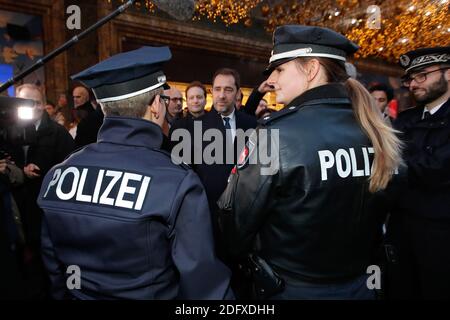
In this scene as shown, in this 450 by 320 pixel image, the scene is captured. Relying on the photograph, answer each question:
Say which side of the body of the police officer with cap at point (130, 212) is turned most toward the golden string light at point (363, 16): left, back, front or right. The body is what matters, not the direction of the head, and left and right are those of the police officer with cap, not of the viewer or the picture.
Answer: front

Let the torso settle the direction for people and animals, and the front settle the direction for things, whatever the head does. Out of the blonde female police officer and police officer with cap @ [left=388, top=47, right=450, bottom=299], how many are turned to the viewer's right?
0

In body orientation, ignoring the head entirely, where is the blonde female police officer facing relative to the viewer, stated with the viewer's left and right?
facing away from the viewer and to the left of the viewer

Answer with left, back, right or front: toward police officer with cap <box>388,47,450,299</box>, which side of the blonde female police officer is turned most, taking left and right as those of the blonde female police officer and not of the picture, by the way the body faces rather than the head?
right

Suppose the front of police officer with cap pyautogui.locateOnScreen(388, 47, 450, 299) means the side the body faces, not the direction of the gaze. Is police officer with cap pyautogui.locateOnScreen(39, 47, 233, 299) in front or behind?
in front

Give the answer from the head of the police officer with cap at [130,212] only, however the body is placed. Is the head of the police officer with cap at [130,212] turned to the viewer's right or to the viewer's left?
to the viewer's right

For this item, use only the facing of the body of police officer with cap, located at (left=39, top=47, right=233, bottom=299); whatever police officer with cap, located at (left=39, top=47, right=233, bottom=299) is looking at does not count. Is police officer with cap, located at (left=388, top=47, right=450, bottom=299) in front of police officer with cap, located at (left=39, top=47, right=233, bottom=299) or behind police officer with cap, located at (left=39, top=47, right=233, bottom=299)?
in front

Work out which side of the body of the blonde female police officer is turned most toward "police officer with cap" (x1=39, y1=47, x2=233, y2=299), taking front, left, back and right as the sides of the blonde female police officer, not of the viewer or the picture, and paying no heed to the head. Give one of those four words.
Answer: left

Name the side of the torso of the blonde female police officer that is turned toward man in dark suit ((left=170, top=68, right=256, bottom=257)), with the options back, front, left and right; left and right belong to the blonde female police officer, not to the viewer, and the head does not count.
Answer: front

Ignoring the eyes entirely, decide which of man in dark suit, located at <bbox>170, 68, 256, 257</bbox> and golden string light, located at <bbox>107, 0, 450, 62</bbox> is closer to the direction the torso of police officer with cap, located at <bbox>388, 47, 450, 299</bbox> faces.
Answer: the man in dark suit

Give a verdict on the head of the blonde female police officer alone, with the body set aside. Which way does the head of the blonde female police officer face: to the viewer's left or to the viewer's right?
to the viewer's left

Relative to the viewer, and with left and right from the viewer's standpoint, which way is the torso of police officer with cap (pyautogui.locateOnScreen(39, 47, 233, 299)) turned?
facing away from the viewer and to the right of the viewer

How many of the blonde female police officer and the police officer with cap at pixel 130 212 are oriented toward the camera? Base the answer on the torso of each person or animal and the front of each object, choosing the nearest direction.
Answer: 0
